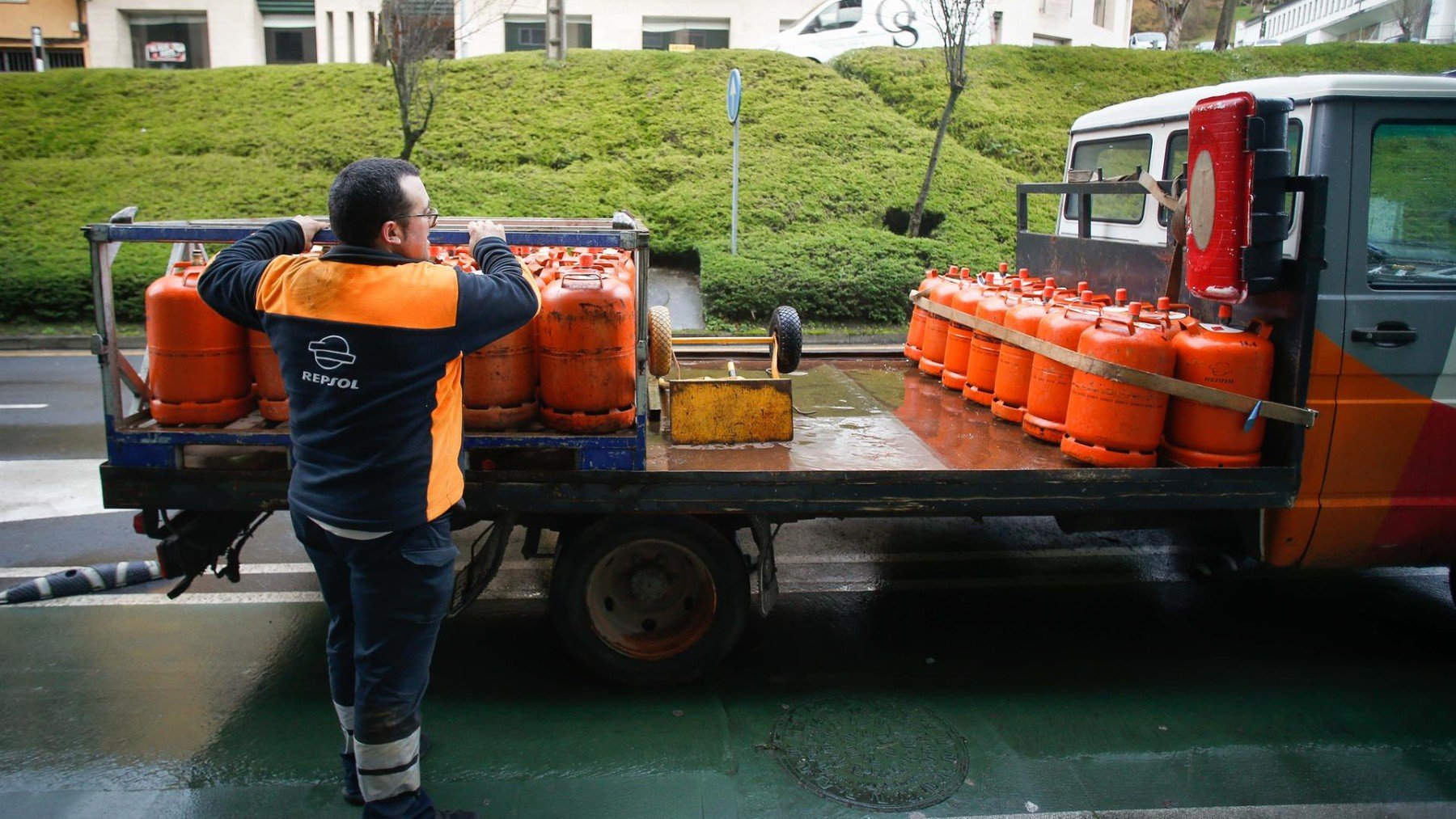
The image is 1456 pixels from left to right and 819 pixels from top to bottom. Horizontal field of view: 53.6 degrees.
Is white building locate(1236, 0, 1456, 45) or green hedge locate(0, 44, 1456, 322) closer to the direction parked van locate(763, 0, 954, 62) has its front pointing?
the green hedge

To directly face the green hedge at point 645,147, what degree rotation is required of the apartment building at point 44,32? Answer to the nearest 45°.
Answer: approximately 45° to its left

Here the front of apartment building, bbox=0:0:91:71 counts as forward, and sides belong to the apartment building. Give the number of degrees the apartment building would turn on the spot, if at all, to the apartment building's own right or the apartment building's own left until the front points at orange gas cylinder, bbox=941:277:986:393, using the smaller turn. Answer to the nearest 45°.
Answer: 0° — it already faces it

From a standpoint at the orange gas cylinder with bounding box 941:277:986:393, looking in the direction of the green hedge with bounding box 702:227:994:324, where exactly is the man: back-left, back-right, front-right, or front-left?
back-left

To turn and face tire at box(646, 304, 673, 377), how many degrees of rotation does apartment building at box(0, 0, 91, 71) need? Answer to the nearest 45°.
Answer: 0° — it already faces it

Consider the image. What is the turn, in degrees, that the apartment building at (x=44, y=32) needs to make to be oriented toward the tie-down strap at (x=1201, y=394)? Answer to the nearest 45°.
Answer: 0° — it already faces it

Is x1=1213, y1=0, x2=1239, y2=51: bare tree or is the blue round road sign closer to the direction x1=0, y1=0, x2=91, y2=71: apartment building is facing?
the blue round road sign

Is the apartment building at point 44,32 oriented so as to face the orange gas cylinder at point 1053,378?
yes

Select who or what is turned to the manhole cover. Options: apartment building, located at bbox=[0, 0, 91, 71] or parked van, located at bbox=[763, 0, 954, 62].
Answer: the apartment building

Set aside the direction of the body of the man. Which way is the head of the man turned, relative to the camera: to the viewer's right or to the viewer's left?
to the viewer's right

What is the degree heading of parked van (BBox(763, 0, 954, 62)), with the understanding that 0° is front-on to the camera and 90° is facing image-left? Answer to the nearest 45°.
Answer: approximately 90°

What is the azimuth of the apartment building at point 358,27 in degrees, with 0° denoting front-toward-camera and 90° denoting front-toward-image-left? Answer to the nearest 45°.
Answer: approximately 0°
